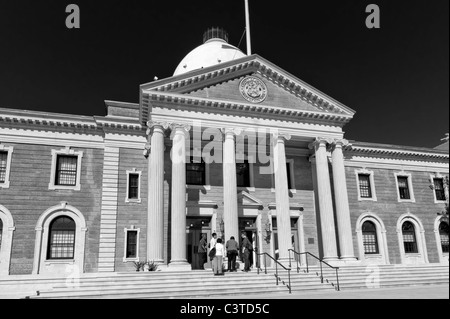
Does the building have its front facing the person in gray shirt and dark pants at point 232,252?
yes

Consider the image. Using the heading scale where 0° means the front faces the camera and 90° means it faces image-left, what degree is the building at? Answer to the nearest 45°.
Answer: approximately 315°

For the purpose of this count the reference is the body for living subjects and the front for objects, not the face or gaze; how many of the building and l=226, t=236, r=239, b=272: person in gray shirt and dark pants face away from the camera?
1

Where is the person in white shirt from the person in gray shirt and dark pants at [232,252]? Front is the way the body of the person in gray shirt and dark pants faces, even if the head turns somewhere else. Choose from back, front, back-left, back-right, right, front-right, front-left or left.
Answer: back-left

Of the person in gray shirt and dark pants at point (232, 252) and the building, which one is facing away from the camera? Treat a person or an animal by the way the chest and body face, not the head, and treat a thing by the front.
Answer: the person in gray shirt and dark pants

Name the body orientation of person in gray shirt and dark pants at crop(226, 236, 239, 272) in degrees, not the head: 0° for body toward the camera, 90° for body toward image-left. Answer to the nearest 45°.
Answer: approximately 180°
